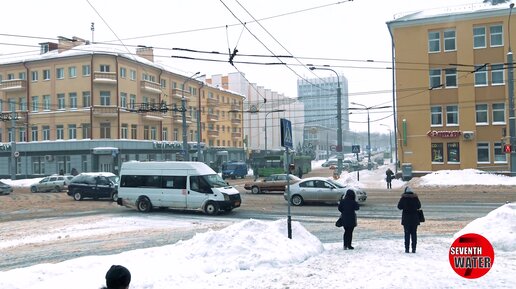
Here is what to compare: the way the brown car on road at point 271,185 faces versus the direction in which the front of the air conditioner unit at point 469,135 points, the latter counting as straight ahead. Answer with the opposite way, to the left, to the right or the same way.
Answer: to the right

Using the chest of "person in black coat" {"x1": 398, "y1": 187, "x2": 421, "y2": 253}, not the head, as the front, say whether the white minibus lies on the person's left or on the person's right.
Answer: on the person's left

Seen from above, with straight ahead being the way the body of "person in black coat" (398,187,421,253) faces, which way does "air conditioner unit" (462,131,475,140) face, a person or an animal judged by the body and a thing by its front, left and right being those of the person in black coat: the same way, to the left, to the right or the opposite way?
the opposite way

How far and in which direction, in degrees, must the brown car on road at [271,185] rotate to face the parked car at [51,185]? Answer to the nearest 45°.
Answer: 0° — it already faces it

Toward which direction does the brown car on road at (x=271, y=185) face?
to the viewer's left

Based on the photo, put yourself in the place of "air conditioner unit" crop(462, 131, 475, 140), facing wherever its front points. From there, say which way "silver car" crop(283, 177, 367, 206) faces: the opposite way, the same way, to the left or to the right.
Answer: to the left

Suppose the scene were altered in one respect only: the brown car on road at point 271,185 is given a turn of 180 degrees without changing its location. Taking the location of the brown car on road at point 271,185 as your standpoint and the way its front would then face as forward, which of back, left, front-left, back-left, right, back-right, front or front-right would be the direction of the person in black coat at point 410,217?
right

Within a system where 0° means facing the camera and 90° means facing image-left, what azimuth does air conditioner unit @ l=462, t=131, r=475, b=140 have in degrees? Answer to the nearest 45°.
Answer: approximately 0°

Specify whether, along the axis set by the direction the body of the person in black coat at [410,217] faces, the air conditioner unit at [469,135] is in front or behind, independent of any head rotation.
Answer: in front

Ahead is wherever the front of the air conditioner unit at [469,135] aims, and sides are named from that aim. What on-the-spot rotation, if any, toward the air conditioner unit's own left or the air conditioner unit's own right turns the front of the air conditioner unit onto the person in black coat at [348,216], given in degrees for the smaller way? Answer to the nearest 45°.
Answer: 0° — it already faces them

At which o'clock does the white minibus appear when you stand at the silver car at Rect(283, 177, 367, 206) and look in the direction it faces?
The white minibus is roughly at 5 o'clock from the silver car.

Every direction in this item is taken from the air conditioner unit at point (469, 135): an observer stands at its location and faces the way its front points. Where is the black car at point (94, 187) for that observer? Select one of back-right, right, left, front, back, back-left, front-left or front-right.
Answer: front-right

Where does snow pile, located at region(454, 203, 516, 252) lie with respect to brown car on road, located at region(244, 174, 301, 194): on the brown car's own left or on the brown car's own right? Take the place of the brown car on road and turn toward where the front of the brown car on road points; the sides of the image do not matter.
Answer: on the brown car's own left

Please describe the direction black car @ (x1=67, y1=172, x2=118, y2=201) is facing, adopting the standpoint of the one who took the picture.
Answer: facing to the right of the viewer

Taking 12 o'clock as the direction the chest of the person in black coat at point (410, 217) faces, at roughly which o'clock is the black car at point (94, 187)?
The black car is roughly at 10 o'clock from the person in black coat.

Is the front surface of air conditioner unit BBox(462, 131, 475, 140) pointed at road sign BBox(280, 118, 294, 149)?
yes
